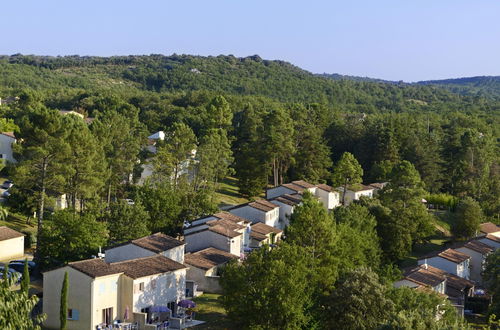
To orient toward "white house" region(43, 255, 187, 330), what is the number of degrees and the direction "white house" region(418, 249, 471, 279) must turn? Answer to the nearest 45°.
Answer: approximately 90° to its right

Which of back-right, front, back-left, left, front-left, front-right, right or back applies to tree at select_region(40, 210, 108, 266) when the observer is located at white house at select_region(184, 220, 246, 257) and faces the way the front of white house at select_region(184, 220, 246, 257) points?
right

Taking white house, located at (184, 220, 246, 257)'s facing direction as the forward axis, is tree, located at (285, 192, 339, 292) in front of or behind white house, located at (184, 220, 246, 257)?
in front

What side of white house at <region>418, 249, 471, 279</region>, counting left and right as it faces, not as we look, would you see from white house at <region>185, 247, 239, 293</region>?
right

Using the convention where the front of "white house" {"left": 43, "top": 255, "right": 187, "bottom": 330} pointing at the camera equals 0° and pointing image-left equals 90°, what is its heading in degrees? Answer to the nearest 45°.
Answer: approximately 315°

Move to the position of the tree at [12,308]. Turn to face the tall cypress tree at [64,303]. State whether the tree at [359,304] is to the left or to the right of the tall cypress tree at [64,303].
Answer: right

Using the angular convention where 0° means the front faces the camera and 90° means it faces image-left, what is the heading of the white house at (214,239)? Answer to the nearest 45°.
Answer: approximately 315°

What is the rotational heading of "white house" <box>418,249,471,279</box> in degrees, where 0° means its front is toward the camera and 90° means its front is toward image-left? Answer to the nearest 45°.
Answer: approximately 315°

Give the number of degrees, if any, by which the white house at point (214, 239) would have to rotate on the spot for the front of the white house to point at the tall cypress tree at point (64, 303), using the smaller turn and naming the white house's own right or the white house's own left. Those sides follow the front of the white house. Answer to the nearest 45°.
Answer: approximately 90° to the white house's own right

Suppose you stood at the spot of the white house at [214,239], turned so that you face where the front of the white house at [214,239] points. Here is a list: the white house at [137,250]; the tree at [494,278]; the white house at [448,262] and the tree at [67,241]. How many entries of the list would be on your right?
2

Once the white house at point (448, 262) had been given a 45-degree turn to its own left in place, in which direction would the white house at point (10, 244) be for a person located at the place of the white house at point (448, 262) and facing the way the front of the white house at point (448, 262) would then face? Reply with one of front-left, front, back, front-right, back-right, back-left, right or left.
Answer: back-right

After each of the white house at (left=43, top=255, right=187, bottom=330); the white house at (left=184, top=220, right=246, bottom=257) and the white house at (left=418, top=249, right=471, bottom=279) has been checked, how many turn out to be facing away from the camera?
0

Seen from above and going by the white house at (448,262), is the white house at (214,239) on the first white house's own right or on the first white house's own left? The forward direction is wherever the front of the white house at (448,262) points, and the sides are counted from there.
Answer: on the first white house's own right

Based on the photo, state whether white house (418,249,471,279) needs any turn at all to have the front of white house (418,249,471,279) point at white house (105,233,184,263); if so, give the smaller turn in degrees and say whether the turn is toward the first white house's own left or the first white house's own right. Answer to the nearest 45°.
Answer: approximately 90° to the first white house's own right

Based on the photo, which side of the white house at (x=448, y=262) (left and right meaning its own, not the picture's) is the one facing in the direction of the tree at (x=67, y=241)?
right
